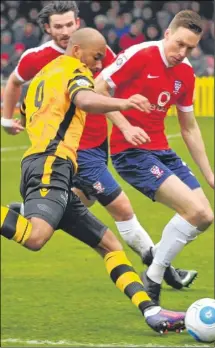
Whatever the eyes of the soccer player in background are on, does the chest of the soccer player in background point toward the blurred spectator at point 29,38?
no

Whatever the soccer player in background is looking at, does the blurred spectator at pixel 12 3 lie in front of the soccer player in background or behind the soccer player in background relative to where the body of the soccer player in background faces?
behind

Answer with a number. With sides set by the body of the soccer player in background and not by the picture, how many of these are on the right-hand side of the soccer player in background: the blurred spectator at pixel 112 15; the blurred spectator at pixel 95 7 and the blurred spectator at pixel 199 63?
0

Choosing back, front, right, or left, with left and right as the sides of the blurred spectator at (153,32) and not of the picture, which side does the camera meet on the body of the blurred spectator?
front

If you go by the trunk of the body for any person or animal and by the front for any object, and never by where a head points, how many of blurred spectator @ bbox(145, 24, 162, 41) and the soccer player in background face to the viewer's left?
0

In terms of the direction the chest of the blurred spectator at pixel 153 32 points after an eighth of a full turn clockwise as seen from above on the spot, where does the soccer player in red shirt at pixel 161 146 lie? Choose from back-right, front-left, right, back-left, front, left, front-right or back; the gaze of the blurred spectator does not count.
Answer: front-left

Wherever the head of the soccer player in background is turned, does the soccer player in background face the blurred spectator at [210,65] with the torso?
no

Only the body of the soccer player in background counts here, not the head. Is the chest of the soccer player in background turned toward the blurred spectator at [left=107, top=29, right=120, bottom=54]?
no

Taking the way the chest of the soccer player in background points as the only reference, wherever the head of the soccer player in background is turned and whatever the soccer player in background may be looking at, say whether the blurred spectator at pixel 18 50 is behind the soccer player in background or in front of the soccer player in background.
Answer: behind

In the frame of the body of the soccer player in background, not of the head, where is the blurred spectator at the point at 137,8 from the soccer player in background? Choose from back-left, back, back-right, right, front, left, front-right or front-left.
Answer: back-left

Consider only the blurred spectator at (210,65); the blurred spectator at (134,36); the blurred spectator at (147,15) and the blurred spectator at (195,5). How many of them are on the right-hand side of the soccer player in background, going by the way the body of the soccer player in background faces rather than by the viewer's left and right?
0

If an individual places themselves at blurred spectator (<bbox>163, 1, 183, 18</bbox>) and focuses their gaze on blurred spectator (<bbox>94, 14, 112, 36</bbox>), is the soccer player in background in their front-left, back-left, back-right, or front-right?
front-left

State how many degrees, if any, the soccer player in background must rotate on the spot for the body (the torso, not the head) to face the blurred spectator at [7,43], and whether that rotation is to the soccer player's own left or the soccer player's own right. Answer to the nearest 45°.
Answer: approximately 135° to the soccer player's own left

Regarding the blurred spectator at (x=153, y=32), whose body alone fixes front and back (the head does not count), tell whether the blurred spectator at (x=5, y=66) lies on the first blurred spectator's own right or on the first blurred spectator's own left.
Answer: on the first blurred spectator's own right

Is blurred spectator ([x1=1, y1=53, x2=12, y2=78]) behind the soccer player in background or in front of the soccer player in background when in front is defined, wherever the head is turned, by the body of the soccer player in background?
behind

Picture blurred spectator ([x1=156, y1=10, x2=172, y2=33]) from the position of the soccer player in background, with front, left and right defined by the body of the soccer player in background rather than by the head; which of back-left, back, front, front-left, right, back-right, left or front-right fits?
back-left

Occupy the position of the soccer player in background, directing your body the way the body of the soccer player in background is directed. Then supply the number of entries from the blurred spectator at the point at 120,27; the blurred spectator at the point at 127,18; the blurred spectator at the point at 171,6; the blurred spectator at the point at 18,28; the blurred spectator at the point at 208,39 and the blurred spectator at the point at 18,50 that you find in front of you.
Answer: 0

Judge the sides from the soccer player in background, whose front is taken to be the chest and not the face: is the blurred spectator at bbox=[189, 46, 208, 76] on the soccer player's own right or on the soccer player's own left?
on the soccer player's own left
